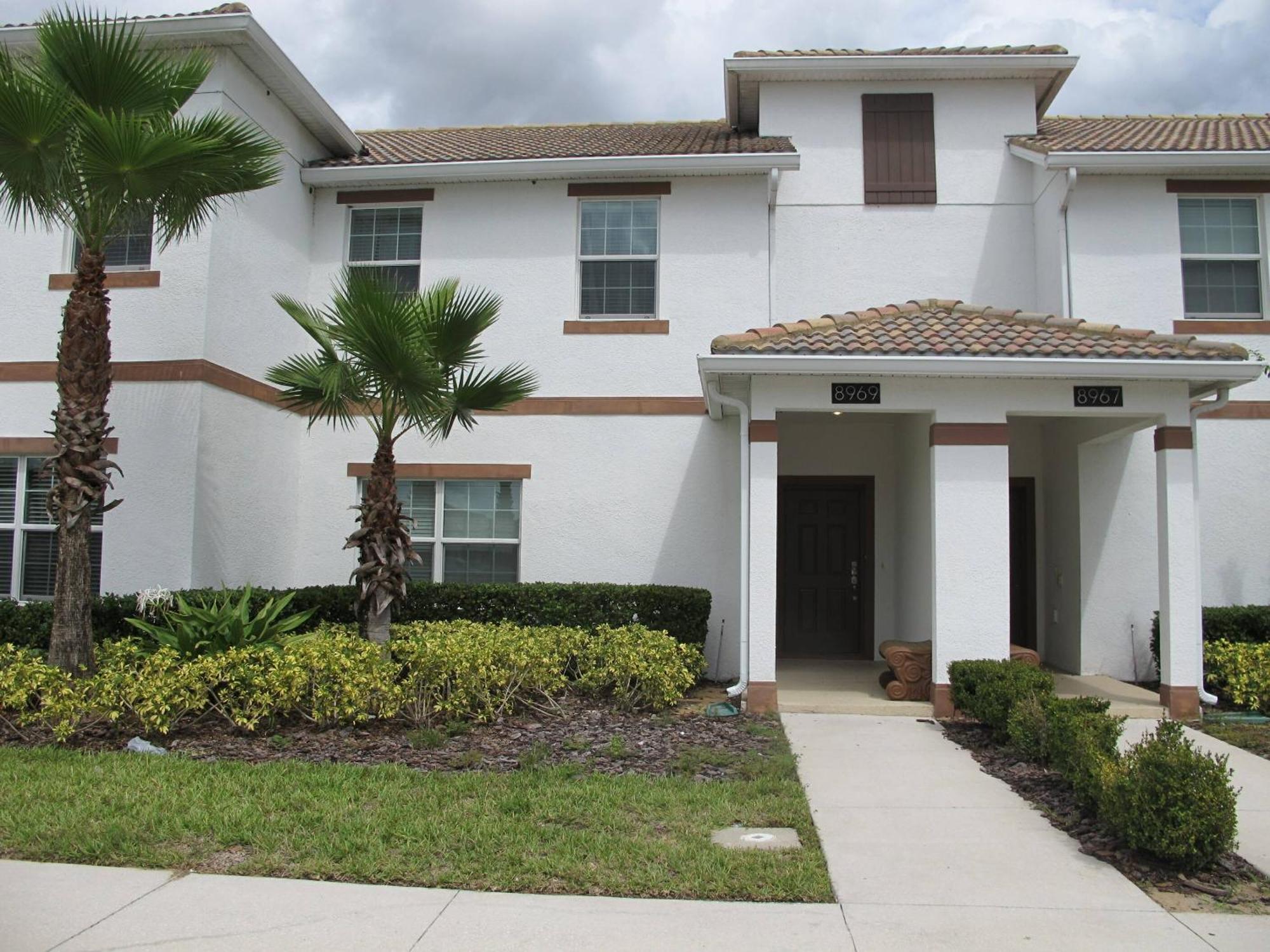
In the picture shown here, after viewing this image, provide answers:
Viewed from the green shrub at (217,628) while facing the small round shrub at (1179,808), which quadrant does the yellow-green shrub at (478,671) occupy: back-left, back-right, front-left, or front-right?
front-left

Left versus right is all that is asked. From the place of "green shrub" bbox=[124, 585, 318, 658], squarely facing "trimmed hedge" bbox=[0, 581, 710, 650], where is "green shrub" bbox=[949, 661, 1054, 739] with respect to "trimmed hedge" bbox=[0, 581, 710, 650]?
right

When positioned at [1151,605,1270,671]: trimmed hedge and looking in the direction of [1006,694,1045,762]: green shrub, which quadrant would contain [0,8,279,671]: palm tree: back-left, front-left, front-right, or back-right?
front-right

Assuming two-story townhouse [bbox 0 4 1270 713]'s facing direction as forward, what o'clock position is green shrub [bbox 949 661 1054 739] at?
The green shrub is roughly at 11 o'clock from the two-story townhouse.

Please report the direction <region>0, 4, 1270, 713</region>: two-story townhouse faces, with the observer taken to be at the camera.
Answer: facing the viewer

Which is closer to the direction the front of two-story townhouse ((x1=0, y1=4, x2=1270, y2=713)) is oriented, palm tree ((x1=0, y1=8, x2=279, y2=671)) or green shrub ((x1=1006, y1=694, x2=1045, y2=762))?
the green shrub

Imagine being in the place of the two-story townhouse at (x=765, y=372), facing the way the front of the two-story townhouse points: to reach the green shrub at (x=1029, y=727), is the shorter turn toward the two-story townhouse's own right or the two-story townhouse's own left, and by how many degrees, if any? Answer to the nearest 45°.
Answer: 0° — it already faces it

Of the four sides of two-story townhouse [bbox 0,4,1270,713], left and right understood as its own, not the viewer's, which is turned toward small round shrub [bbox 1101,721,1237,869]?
front

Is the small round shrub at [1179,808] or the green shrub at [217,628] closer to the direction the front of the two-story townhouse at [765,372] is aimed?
the small round shrub

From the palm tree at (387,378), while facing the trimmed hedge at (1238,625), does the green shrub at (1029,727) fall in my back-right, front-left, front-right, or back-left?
front-right

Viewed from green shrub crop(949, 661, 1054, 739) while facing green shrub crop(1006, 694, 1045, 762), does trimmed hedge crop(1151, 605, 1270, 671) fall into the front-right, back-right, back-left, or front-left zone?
back-left

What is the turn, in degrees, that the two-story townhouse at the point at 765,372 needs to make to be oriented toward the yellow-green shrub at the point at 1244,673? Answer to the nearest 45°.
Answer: approximately 45° to its left

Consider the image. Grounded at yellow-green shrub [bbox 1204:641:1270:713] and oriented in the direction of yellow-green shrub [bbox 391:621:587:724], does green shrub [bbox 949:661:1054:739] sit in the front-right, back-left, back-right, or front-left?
front-left
